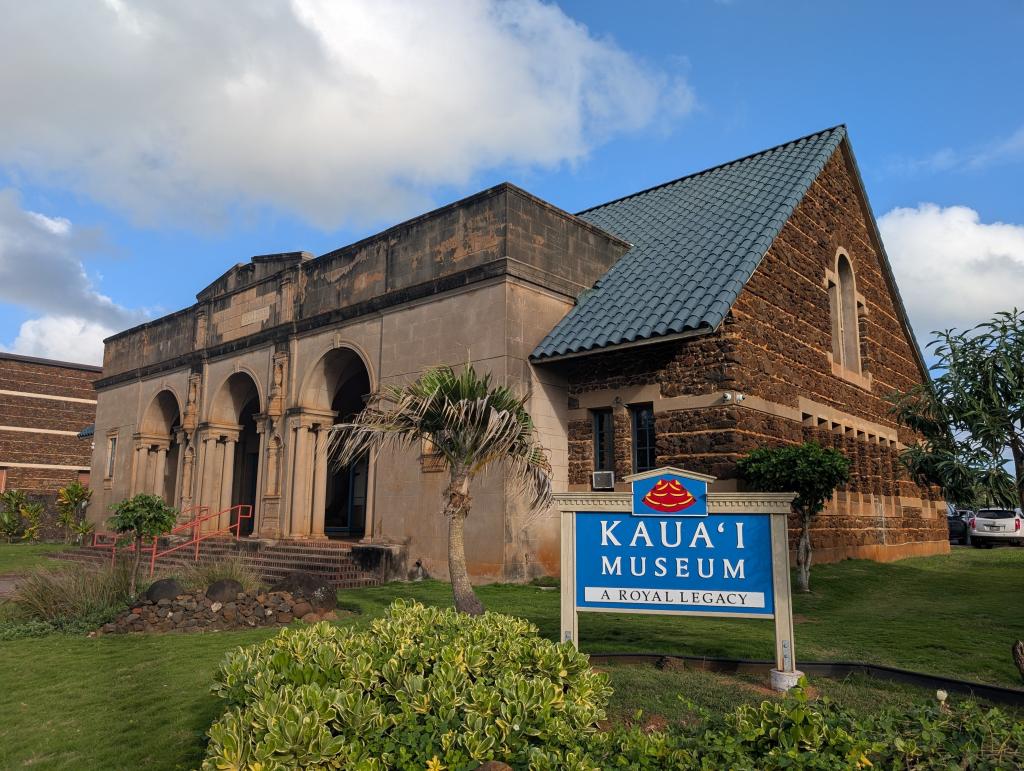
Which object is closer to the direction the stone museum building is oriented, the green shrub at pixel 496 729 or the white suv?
the green shrub

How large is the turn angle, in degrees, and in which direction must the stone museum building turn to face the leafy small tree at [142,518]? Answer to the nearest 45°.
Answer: approximately 45° to its right

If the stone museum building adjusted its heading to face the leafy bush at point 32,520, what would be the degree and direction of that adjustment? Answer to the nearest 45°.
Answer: approximately 90° to its right

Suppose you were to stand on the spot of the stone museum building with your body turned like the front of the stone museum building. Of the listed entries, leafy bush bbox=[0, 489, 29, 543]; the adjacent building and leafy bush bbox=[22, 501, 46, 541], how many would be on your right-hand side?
3

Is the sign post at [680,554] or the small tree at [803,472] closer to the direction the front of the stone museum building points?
the sign post

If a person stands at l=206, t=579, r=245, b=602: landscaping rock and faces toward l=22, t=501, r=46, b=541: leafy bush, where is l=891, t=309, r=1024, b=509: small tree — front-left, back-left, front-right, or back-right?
back-right

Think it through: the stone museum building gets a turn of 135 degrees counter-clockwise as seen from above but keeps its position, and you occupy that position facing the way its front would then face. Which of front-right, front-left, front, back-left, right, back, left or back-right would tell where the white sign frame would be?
right

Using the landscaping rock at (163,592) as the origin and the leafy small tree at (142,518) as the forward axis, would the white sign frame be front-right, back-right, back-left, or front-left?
back-right

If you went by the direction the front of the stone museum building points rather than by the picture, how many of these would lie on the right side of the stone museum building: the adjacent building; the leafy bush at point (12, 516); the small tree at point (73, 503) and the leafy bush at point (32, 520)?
4

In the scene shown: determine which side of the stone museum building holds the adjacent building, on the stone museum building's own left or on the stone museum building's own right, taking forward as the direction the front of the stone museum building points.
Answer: on the stone museum building's own right

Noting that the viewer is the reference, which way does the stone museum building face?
facing the viewer and to the left of the viewer

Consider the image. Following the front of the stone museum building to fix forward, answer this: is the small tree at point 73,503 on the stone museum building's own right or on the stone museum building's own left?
on the stone museum building's own right

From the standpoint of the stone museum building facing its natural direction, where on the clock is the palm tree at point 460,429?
The palm tree is roughly at 11 o'clock from the stone museum building.

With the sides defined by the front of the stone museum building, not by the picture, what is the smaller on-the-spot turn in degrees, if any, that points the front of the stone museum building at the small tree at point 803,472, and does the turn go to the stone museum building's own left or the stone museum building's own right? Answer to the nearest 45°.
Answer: approximately 90° to the stone museum building's own left
